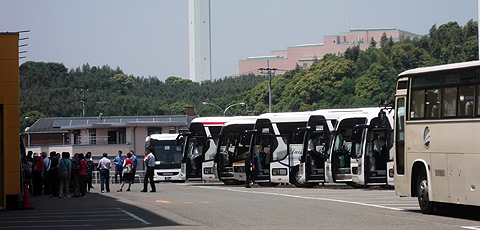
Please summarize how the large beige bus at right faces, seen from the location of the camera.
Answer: facing away from the viewer and to the left of the viewer

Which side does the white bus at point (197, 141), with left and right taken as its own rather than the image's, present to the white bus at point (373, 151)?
left

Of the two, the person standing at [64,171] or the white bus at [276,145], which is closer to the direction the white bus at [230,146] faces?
the person standing

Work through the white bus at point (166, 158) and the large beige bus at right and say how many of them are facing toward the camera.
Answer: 1

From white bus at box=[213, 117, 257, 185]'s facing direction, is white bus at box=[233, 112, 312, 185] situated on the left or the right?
on its left

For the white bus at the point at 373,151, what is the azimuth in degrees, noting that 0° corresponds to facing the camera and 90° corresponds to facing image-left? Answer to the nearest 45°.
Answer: approximately 45°

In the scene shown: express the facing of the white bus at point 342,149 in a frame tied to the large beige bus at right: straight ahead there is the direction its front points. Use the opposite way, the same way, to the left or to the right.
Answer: to the left

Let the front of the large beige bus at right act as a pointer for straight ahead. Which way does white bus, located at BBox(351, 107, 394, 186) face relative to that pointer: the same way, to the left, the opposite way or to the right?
to the left
